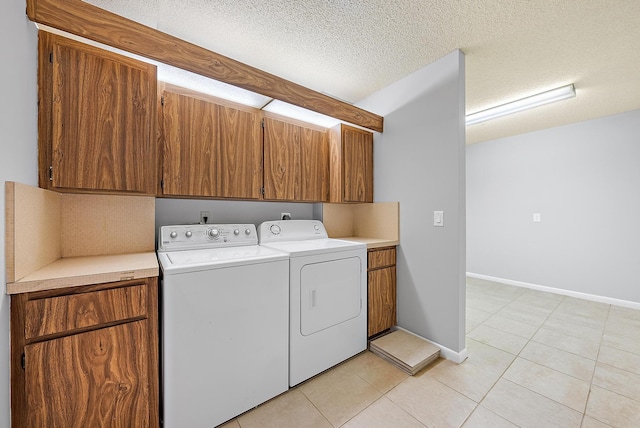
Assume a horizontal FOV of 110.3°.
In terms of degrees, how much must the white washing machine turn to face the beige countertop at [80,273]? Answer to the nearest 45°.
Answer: approximately 135° to its right

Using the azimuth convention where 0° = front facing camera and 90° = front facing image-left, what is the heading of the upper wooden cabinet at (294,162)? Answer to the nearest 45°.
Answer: approximately 315°

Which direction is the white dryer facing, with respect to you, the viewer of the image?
facing the viewer and to the right of the viewer

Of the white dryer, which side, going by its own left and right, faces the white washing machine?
right

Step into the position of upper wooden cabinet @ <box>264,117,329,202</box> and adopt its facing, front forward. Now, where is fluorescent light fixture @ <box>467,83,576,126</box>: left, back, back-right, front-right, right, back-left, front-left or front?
front-left

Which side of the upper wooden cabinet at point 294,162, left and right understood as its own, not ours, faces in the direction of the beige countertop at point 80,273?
right

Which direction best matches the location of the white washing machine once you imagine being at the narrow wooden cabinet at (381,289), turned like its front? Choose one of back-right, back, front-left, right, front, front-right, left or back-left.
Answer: right
